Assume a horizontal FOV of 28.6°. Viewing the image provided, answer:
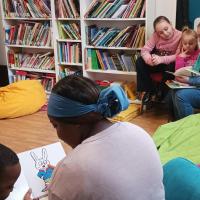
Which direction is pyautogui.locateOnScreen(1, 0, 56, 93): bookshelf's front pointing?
toward the camera

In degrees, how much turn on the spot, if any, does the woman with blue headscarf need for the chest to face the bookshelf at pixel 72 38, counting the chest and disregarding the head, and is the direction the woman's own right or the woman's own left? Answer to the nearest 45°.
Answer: approximately 45° to the woman's own right

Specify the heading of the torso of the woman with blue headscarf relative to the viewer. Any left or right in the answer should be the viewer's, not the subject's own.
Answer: facing away from the viewer and to the left of the viewer

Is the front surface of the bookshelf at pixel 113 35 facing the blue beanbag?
yes

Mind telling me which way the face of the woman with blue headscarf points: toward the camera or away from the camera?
away from the camera

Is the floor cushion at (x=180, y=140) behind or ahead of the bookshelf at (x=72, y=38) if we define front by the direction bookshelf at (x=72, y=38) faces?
ahead

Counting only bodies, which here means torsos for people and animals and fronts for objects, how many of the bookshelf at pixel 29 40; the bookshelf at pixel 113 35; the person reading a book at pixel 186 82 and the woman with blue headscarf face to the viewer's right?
0

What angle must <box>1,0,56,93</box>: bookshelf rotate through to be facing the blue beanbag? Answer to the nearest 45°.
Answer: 0° — it already faces it
